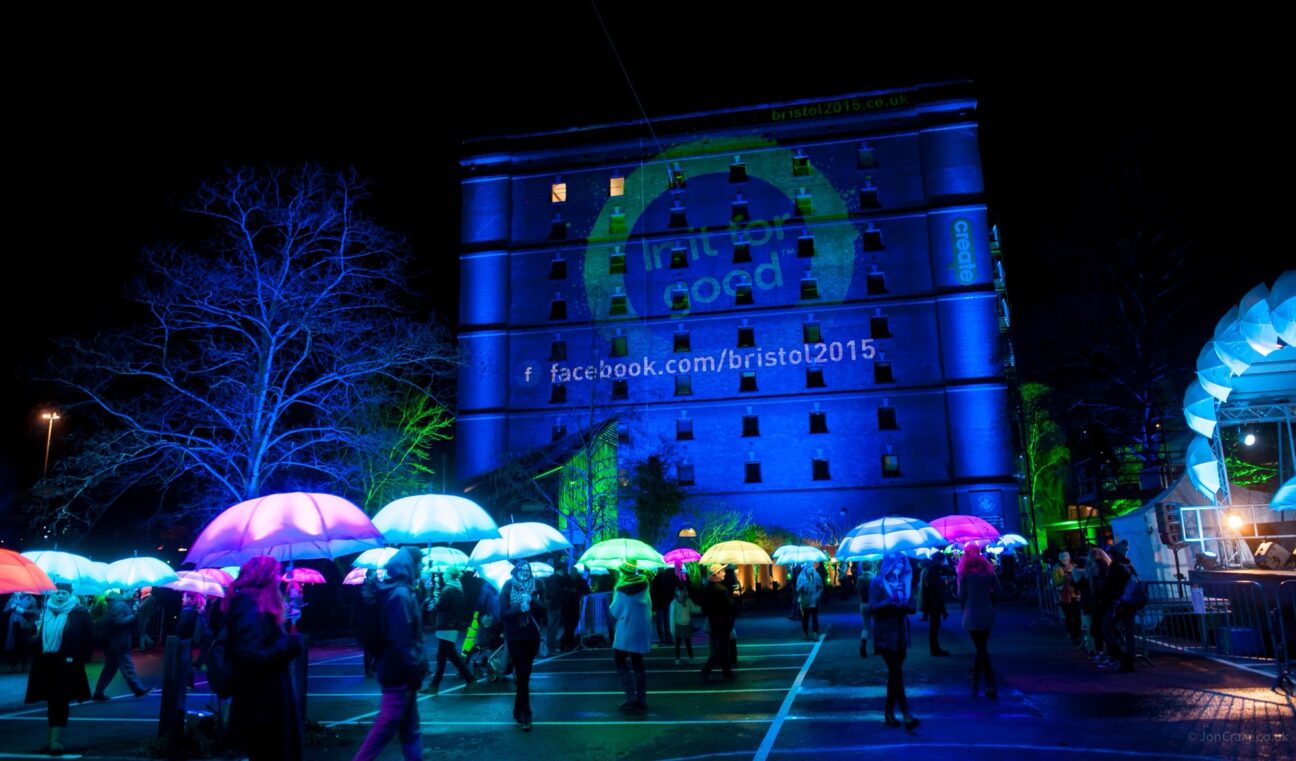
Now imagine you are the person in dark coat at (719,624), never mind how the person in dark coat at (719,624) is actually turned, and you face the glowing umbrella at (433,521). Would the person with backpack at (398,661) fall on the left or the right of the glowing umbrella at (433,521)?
left

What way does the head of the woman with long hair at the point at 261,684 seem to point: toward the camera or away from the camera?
away from the camera

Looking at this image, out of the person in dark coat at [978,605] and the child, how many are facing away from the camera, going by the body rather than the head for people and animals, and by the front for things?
1

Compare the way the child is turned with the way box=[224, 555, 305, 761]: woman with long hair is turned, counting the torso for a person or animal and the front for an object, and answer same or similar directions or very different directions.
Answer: very different directions

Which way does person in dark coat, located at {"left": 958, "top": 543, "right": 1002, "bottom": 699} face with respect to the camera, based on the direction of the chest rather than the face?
away from the camera

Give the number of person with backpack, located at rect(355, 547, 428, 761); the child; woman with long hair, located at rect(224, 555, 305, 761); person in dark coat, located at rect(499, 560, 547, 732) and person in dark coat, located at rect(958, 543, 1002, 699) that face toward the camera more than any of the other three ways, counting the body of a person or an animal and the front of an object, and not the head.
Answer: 2

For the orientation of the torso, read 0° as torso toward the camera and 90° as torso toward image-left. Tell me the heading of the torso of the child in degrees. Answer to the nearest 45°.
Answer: approximately 0°

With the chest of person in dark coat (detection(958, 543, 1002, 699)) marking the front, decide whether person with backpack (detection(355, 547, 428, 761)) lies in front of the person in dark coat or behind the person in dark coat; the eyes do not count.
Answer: behind

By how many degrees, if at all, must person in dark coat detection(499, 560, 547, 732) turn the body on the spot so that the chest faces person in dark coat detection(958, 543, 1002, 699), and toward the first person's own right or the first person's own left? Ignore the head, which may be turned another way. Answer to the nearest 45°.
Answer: approximately 90° to the first person's own left
